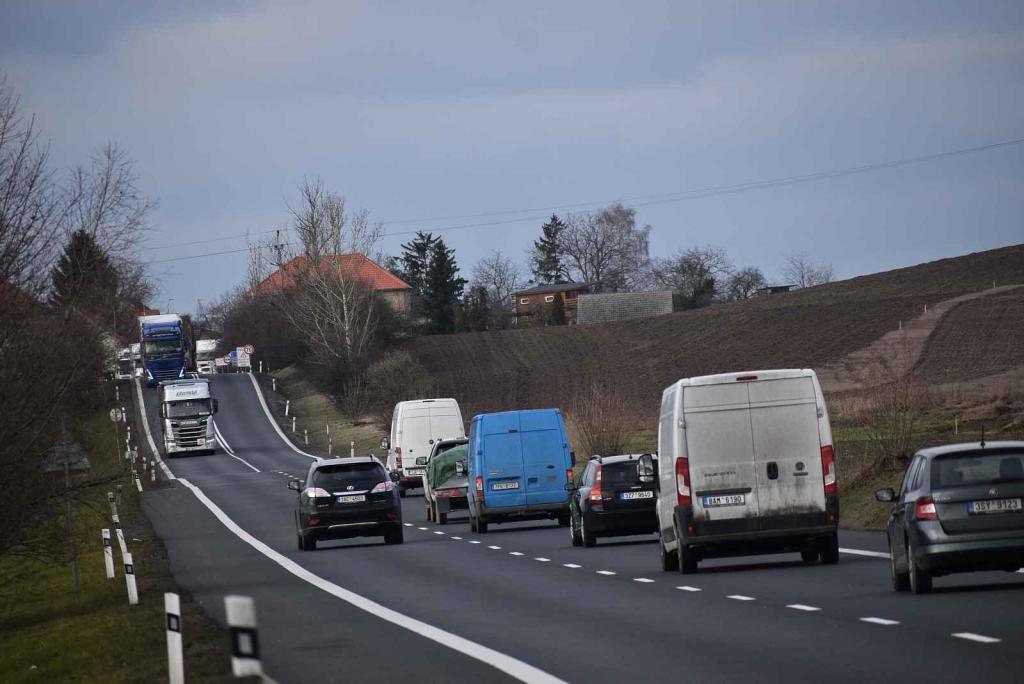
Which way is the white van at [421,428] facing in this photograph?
away from the camera

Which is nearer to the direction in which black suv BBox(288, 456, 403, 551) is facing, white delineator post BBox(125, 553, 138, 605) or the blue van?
the blue van

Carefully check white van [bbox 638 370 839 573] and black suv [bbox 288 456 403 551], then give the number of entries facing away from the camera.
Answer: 2

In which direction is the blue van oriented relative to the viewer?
away from the camera

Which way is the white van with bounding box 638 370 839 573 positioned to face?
away from the camera

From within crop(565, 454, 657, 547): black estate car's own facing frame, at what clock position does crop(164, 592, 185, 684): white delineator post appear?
The white delineator post is roughly at 8 o'clock from the black estate car.

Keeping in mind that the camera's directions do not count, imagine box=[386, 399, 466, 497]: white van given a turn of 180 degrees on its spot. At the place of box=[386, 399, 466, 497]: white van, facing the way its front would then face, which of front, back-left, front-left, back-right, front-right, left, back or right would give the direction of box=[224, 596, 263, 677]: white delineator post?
front

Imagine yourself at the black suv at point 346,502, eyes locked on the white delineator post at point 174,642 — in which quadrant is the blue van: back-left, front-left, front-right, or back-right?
back-left

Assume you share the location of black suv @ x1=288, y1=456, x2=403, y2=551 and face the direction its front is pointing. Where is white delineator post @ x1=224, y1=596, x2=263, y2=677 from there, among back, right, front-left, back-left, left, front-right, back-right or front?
back

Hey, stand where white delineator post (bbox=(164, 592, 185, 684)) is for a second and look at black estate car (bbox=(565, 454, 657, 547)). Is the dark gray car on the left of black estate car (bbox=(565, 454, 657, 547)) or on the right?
right

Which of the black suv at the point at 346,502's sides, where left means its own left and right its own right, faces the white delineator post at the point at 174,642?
back

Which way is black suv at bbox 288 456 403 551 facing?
away from the camera

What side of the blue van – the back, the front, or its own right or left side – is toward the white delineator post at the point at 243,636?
back
